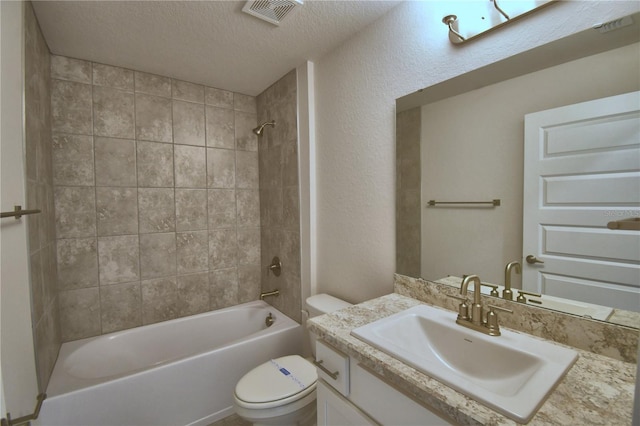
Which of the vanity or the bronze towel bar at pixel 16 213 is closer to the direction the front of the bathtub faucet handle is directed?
the bronze towel bar

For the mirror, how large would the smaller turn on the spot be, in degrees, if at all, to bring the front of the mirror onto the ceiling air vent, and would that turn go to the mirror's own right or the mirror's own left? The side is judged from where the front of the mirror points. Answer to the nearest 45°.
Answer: approximately 45° to the mirror's own right

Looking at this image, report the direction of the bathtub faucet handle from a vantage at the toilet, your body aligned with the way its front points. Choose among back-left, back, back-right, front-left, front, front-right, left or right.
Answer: back-right

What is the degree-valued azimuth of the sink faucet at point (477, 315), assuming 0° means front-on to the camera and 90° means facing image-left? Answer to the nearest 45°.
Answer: approximately 45°

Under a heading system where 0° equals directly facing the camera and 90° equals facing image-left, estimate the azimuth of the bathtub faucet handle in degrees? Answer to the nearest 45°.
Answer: approximately 45°

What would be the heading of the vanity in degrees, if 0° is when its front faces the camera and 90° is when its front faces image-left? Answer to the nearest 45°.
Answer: approximately 45°

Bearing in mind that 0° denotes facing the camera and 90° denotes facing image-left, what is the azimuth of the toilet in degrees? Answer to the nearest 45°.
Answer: approximately 45°
